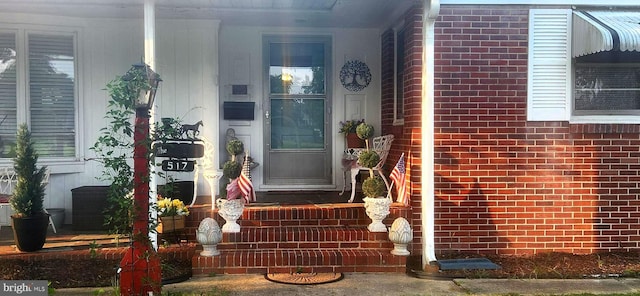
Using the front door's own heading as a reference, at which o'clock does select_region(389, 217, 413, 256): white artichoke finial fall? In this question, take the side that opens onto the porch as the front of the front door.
The white artichoke finial is roughly at 11 o'clock from the front door.

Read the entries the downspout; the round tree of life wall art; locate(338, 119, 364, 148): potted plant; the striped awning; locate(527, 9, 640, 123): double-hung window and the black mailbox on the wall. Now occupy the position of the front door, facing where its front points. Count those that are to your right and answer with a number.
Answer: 1

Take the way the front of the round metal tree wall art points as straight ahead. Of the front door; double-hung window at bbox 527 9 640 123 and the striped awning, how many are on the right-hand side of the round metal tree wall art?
1

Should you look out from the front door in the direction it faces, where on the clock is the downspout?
The downspout is roughly at 11 o'clock from the front door.

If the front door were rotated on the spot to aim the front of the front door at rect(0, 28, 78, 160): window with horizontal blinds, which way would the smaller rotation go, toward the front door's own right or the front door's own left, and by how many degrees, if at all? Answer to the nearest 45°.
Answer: approximately 90° to the front door's own right

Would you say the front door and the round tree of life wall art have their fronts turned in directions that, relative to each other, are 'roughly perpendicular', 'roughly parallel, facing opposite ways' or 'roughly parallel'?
roughly parallel

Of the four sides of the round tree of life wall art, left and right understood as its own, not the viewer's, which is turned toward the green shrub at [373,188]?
front

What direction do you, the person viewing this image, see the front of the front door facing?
facing the viewer

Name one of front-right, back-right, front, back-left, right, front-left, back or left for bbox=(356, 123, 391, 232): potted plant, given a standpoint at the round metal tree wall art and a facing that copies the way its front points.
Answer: front

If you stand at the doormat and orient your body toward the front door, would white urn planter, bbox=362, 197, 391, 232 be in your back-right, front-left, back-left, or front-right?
front-right

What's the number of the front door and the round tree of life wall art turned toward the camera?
2

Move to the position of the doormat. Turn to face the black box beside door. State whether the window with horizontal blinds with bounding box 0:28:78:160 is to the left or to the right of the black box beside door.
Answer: left
